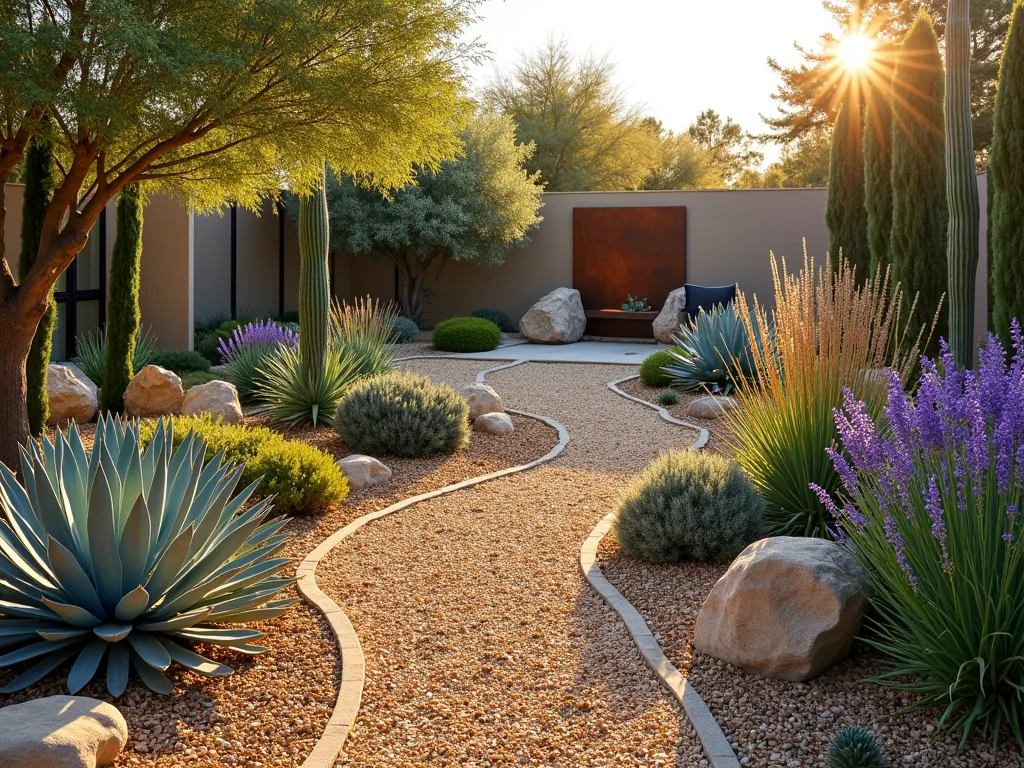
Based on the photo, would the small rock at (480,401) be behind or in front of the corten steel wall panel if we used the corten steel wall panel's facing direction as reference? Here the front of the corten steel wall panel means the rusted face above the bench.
in front

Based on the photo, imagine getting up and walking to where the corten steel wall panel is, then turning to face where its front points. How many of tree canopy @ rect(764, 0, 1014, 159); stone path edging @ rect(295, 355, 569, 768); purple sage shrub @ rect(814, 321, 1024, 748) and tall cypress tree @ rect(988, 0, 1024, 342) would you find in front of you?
3

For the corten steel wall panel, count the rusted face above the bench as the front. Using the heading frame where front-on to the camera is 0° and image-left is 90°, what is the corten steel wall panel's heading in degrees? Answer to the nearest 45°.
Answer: approximately 0°

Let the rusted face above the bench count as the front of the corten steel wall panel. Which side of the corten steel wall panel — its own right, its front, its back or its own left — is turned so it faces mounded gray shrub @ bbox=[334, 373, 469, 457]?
front

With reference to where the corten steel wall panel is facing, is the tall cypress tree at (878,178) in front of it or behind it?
in front

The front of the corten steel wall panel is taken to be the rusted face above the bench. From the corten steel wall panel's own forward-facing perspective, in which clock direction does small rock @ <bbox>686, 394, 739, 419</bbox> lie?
The small rock is roughly at 12 o'clock from the corten steel wall panel.

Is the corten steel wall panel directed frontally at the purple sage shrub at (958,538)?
yes

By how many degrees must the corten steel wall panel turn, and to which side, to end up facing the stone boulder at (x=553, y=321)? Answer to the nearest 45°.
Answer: approximately 45° to its right

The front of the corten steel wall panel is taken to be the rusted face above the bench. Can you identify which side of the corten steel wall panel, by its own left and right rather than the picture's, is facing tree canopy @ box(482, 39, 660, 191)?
back
